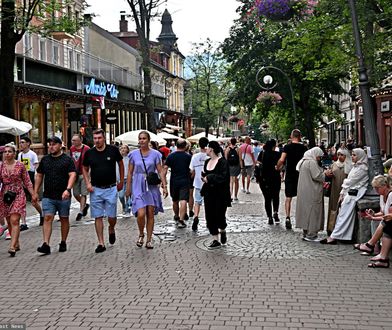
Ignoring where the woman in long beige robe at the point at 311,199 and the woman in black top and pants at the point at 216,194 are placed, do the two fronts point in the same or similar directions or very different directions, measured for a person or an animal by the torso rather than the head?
very different directions

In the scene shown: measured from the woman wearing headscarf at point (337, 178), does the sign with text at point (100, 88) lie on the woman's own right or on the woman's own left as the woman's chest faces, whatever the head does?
on the woman's own right

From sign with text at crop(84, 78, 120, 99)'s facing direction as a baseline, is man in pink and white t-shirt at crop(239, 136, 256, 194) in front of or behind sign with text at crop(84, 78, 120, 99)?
in front

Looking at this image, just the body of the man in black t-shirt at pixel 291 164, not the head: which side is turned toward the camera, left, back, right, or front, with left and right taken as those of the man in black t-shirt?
back

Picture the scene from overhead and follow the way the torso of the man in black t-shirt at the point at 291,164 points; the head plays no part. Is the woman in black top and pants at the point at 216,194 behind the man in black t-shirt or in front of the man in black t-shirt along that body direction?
behind

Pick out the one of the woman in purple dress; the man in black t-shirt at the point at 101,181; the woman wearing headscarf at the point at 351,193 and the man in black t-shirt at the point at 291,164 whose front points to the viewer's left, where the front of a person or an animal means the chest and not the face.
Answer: the woman wearing headscarf

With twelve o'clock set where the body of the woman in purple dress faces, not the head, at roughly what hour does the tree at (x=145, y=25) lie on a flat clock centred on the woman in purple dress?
The tree is roughly at 6 o'clock from the woman in purple dress.

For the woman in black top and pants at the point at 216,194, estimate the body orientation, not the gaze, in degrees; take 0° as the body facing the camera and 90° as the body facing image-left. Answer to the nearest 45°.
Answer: approximately 45°

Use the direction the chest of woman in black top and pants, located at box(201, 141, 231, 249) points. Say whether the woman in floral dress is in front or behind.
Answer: in front
